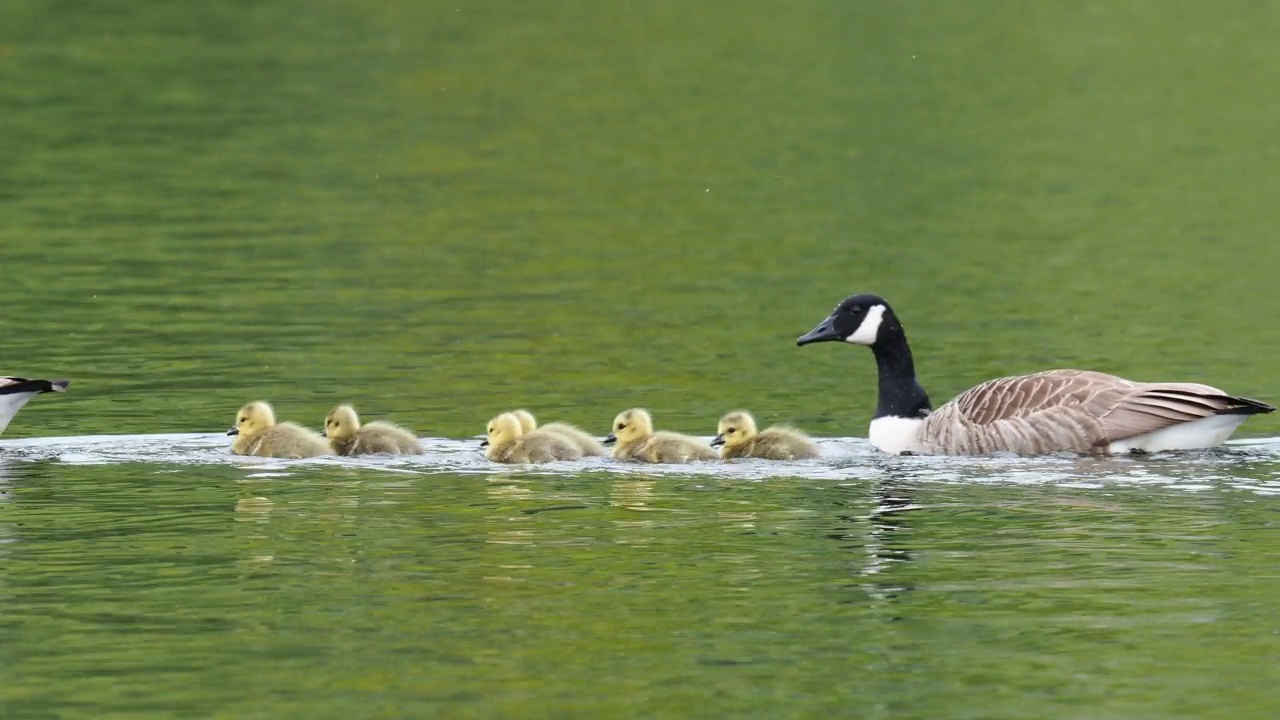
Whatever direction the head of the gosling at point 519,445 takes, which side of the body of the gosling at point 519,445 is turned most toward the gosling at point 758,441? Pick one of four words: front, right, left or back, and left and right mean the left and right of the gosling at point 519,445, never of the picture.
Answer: back

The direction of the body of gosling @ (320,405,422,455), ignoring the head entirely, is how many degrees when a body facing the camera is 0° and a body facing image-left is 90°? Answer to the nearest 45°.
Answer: approximately 90°

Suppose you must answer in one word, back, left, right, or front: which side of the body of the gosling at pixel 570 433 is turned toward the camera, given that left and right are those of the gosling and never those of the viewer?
left

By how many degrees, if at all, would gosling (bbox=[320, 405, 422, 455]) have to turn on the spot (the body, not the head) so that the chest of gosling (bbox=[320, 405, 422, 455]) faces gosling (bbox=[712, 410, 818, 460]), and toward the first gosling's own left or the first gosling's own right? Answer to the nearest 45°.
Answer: approximately 180°

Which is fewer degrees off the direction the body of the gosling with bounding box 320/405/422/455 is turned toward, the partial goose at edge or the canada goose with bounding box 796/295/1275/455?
the partial goose at edge

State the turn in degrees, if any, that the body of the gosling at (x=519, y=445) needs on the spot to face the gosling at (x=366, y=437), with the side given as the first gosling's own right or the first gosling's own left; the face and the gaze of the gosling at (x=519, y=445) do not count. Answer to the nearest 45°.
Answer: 0° — it already faces it

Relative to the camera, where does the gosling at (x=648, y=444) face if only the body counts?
to the viewer's left

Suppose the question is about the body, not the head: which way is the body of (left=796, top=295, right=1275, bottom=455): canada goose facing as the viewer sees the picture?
to the viewer's left

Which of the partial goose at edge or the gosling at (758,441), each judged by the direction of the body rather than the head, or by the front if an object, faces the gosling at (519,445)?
the gosling at (758,441)

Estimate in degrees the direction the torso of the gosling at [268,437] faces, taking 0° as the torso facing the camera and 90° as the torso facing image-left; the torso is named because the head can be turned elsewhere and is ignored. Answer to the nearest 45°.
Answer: approximately 90°

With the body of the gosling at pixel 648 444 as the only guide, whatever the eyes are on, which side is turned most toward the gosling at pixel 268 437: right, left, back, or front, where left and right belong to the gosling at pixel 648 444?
front
